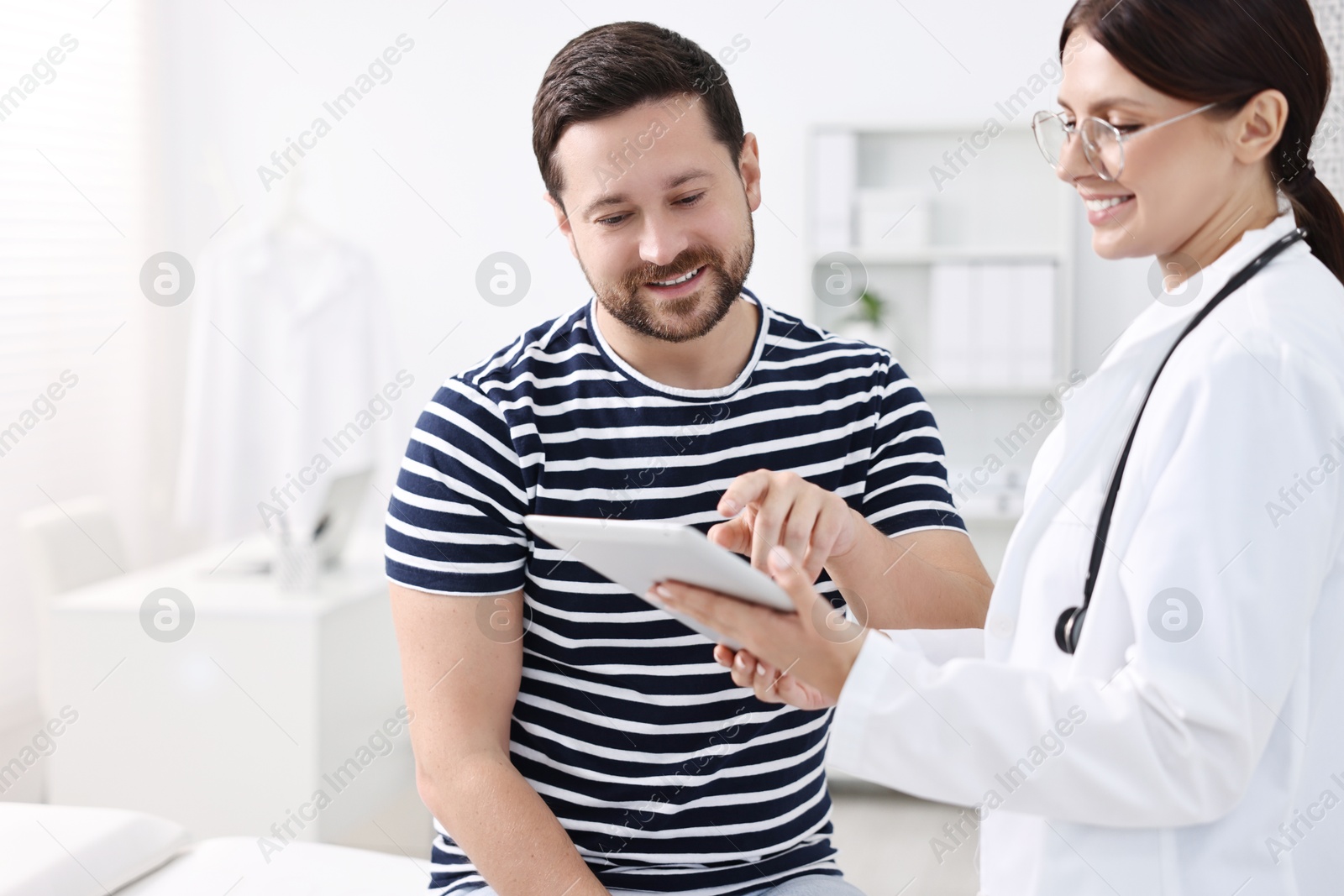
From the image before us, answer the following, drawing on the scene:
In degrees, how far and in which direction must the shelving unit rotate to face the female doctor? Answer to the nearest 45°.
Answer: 0° — it already faces them

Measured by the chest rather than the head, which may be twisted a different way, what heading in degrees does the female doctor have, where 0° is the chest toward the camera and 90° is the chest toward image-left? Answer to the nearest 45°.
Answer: approximately 90°

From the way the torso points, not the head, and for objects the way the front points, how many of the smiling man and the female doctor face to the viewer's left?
1

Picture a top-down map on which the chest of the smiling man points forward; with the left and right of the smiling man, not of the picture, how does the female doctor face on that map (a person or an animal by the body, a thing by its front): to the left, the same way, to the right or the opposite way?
to the right

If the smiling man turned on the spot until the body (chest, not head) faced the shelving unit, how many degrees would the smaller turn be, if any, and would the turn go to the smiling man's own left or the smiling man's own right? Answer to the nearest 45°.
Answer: approximately 180°

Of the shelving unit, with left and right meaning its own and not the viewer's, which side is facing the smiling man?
front

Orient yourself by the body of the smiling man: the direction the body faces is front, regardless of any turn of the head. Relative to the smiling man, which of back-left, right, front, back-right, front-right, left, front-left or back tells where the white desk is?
back-right

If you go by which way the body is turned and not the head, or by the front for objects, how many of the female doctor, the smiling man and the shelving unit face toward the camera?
2

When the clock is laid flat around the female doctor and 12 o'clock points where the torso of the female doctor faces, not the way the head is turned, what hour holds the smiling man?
The smiling man is roughly at 1 o'clock from the female doctor.

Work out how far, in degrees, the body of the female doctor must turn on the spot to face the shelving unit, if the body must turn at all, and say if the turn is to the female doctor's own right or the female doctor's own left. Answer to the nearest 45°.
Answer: approximately 90° to the female doctor's own right

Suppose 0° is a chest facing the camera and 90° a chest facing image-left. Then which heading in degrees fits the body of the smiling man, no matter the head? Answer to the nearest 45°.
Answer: approximately 0°

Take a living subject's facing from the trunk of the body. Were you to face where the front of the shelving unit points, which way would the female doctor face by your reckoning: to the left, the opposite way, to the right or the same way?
to the right

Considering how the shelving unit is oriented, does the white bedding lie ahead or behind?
ahead
